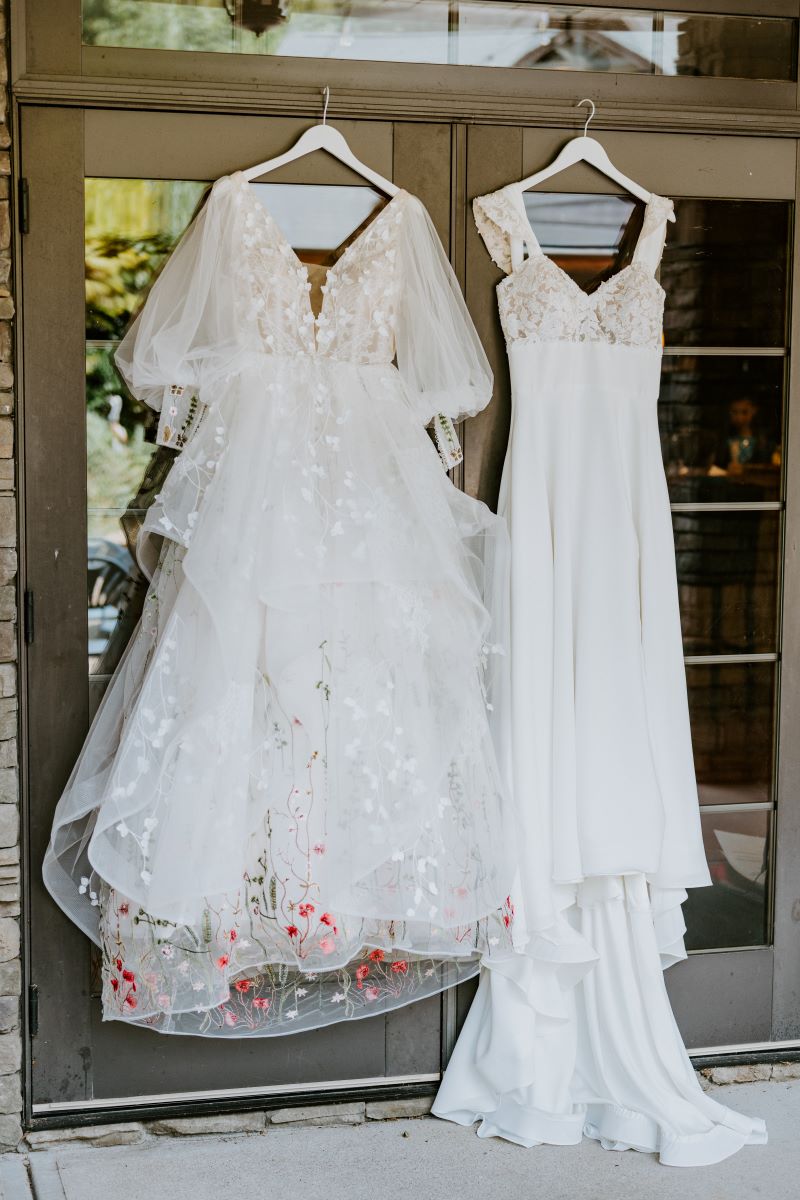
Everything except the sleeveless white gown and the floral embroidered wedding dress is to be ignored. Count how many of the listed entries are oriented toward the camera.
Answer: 2

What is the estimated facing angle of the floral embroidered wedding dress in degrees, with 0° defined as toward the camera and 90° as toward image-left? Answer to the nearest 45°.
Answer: approximately 0°

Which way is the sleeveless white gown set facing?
toward the camera
